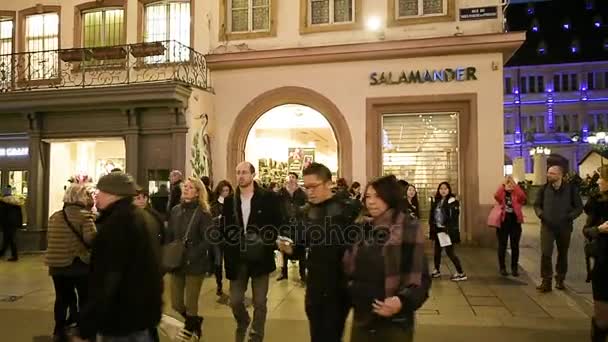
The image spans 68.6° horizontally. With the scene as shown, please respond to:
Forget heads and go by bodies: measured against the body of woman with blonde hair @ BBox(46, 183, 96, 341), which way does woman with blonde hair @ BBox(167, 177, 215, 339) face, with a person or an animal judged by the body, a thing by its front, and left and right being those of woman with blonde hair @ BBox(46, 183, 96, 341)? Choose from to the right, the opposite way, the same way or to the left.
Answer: the opposite way

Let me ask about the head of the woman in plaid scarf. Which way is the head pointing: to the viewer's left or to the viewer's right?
to the viewer's left

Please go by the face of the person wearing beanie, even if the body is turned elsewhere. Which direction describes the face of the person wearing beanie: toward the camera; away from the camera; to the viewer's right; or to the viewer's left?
to the viewer's left

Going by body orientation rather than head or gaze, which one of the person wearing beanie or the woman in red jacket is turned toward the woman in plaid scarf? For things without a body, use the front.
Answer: the woman in red jacket

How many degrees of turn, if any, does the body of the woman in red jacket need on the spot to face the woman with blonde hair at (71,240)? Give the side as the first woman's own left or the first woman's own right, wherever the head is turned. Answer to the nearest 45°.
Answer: approximately 45° to the first woman's own right

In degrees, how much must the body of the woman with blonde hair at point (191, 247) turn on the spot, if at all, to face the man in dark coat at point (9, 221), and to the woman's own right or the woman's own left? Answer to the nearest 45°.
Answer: approximately 90° to the woman's own right

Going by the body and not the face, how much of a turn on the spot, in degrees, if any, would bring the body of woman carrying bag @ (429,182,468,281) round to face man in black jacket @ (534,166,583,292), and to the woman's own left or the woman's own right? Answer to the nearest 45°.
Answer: approximately 135° to the woman's own left

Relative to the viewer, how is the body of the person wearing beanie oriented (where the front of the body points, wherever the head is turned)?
to the viewer's left
